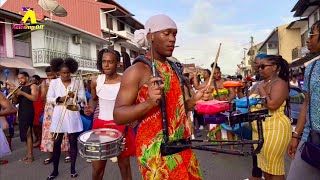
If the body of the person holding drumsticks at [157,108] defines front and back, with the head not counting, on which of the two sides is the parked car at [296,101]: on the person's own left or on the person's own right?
on the person's own left

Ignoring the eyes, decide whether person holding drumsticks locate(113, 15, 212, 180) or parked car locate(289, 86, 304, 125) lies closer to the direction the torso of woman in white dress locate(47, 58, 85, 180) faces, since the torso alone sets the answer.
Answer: the person holding drumsticks

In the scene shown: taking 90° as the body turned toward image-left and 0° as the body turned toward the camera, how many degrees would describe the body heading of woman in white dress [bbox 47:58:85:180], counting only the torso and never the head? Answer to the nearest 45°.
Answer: approximately 0°

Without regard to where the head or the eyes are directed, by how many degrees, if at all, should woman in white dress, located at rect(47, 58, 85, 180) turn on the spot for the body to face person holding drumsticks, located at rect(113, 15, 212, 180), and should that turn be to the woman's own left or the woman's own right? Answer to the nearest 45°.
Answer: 0° — they already face them
